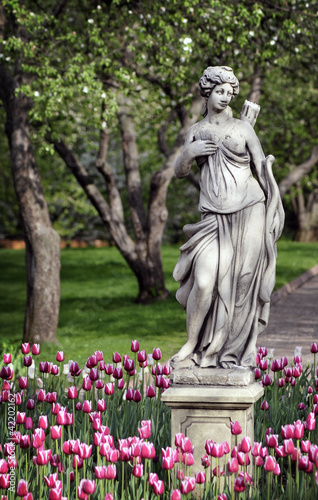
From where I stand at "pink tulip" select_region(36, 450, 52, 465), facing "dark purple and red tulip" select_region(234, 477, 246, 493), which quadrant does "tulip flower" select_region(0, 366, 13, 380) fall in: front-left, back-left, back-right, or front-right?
back-left

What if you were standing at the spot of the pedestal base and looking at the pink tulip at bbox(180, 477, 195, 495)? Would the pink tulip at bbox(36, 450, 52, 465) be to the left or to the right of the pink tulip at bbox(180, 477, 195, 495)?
right

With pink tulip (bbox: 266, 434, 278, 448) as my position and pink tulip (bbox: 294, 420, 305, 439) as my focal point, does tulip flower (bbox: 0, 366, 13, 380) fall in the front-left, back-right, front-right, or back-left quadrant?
back-left

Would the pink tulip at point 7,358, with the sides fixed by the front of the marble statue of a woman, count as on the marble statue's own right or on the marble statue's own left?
on the marble statue's own right

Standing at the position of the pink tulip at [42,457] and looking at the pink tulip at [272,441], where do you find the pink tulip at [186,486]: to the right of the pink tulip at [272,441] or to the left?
right

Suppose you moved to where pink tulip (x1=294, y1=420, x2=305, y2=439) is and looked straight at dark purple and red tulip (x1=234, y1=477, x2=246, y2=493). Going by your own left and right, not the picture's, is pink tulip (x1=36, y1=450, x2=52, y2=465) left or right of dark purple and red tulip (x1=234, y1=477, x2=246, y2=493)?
right

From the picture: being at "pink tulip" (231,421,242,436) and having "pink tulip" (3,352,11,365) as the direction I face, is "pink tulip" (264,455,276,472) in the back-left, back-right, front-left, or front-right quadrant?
back-left
